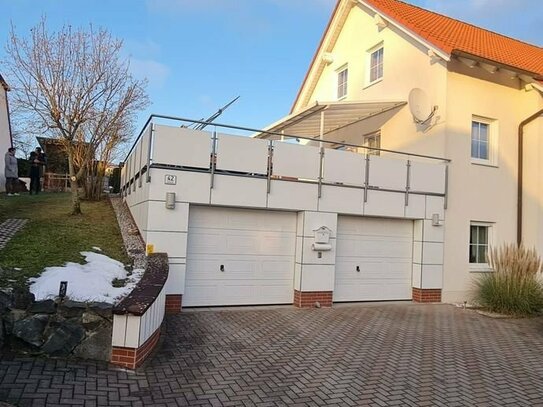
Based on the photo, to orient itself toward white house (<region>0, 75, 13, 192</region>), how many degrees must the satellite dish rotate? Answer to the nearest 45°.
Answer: approximately 135° to its right

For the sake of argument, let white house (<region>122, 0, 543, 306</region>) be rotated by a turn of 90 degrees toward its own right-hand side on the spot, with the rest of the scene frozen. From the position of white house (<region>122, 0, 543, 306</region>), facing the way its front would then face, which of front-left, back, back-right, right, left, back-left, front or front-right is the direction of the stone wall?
front

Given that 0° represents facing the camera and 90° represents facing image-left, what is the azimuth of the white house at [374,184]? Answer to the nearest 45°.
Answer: approximately 315°

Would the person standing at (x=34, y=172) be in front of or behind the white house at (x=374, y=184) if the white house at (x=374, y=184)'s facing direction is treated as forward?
behind

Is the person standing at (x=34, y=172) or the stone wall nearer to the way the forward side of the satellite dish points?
the stone wall
